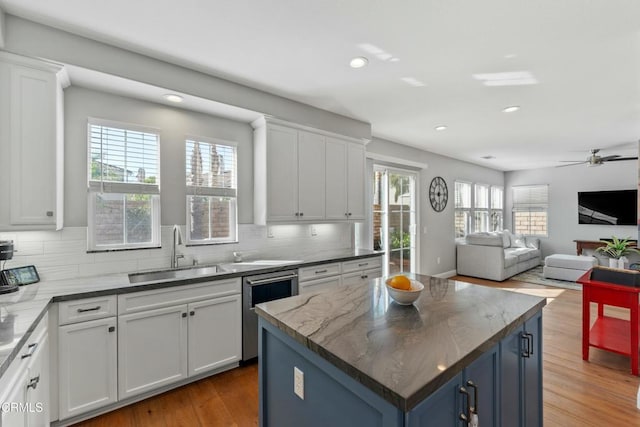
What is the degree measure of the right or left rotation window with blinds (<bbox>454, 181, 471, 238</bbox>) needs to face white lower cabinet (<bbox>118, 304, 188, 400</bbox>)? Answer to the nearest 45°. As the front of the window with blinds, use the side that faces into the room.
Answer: approximately 45° to its right

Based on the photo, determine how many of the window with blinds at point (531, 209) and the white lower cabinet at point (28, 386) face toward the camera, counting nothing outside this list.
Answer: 1

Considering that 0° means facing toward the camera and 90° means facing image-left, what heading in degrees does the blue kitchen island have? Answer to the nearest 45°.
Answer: approximately 315°

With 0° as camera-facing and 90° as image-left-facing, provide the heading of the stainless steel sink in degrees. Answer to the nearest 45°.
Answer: approximately 0°

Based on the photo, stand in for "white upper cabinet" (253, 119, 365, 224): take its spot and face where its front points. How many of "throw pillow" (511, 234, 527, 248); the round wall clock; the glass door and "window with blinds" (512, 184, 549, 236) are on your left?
4

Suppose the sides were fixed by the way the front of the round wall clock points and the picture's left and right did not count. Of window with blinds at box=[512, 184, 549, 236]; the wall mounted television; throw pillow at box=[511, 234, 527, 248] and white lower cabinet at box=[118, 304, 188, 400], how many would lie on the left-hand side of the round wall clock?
3

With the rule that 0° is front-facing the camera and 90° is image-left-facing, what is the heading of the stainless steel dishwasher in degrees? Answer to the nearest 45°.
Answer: approximately 315°

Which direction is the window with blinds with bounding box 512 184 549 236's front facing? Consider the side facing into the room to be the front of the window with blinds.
toward the camera

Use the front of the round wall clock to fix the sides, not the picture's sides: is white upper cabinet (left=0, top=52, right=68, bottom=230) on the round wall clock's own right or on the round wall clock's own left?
on the round wall clock's own right

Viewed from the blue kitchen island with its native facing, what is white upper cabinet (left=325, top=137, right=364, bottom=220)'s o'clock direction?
The white upper cabinet is roughly at 7 o'clock from the blue kitchen island.

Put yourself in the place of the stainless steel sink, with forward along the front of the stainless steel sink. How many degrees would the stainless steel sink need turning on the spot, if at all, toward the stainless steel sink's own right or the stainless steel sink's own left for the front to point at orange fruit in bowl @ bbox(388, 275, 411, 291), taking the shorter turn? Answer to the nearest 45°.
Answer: approximately 45° to the stainless steel sink's own left

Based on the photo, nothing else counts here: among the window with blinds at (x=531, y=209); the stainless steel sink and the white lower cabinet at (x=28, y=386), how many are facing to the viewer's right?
1

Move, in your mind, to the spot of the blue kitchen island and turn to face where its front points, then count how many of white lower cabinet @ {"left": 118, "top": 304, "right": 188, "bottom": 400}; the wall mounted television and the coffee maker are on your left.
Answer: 1

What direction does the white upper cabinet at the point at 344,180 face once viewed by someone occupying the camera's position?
facing the viewer and to the right of the viewer

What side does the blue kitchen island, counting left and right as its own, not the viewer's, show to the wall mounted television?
left
